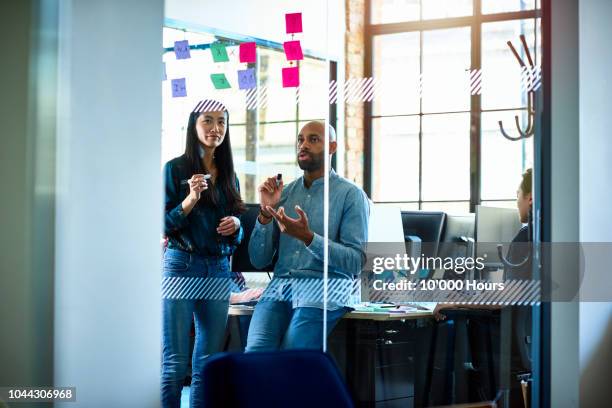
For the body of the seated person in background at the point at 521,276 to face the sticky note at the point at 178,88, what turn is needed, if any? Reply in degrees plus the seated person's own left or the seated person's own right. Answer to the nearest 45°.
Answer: approximately 45° to the seated person's own left

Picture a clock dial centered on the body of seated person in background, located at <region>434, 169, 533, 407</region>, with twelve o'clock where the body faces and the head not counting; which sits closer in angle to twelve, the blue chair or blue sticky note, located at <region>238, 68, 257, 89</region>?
the blue sticky note

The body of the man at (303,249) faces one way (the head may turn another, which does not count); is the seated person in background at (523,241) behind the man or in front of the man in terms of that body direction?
behind

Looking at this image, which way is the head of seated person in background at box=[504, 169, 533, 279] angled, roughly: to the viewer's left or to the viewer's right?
to the viewer's left

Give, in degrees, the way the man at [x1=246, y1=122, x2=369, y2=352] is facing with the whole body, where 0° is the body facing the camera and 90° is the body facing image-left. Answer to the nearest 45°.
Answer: approximately 45°

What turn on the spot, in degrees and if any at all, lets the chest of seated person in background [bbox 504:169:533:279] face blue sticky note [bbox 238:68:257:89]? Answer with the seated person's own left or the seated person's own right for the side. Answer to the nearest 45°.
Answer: approximately 45° to the seated person's own left

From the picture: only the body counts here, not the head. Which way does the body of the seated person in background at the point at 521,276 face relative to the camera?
to the viewer's left
